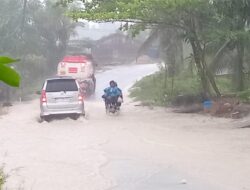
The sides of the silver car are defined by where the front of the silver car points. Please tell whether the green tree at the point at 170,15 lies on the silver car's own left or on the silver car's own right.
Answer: on the silver car's own right

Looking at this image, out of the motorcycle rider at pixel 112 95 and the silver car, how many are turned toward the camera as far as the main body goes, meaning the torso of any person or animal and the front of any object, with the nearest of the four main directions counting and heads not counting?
1

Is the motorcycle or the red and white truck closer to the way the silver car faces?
the red and white truck

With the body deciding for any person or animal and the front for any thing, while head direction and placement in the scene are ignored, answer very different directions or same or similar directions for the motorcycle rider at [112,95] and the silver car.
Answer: very different directions

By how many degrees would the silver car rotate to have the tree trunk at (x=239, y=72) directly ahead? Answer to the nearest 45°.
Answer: approximately 90° to its right

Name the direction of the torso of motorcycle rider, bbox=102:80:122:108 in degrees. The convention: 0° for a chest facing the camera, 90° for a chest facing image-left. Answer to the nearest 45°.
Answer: approximately 0°

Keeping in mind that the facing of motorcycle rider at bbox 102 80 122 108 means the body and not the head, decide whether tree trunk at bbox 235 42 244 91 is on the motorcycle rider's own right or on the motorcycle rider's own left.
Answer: on the motorcycle rider's own left

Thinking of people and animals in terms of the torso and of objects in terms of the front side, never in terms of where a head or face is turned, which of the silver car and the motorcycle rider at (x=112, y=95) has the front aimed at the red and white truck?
the silver car

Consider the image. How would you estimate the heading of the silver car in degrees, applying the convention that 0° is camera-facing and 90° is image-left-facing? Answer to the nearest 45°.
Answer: approximately 180°
